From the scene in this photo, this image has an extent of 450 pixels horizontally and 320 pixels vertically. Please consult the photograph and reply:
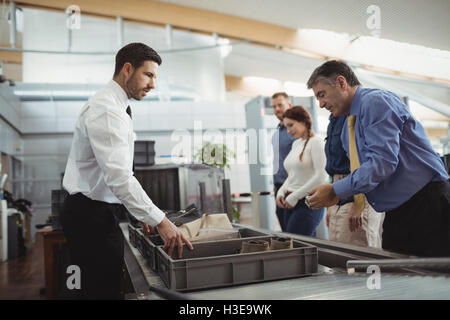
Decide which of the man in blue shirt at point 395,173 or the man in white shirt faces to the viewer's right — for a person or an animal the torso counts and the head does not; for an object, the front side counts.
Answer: the man in white shirt

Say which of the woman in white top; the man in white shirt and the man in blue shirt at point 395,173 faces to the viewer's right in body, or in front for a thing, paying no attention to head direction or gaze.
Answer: the man in white shirt

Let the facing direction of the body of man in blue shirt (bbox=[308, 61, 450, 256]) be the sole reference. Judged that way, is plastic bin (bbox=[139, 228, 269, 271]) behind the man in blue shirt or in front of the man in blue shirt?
in front

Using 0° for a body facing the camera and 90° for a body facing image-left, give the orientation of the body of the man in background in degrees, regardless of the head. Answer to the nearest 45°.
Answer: approximately 45°

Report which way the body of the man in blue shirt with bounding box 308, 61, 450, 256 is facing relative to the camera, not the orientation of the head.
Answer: to the viewer's left

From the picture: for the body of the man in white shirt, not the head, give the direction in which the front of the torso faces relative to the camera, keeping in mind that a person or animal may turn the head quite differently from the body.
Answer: to the viewer's right

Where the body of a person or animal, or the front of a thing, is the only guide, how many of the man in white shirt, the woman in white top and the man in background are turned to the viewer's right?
1

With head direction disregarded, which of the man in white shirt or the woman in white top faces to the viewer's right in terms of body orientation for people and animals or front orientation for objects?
the man in white shirt

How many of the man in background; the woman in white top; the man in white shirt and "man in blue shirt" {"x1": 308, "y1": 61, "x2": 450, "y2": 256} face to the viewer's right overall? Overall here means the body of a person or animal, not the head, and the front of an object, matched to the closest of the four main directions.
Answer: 1
